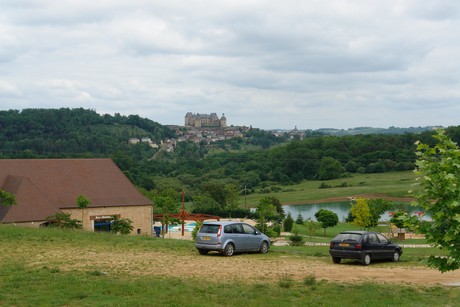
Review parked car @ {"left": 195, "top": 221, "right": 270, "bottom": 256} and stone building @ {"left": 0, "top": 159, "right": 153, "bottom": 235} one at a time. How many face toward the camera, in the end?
1

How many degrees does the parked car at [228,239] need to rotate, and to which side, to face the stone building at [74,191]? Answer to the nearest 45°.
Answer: approximately 90° to its left

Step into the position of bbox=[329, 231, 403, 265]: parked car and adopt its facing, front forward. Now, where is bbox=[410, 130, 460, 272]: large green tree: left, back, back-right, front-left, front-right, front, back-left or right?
back-right

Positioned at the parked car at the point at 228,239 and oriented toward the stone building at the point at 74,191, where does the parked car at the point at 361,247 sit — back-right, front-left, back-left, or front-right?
back-right

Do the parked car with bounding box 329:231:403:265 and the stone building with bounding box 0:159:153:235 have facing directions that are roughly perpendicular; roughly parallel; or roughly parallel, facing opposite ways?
roughly perpendicular

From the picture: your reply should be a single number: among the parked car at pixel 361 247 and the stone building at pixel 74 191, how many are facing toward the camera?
1
